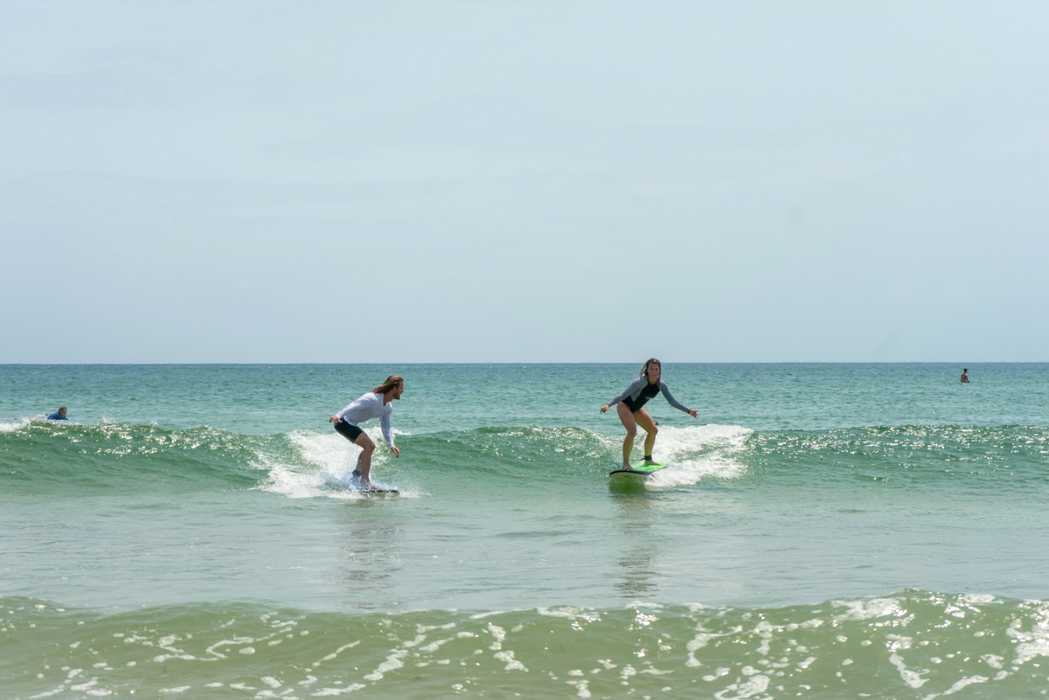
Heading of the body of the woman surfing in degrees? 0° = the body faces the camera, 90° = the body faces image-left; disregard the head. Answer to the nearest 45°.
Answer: approximately 315°

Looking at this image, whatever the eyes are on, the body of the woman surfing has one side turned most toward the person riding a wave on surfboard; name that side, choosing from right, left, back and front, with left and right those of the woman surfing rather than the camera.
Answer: right

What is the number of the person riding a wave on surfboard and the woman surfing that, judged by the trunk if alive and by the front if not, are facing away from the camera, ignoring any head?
0
